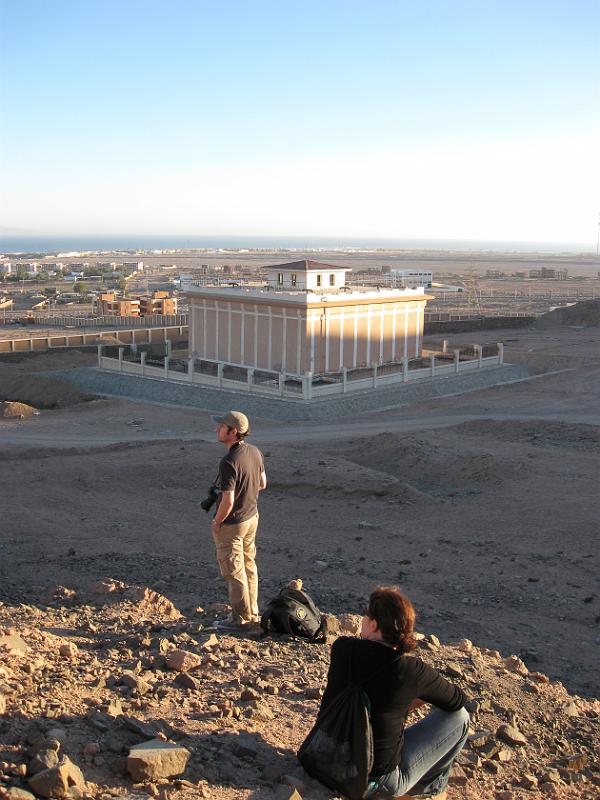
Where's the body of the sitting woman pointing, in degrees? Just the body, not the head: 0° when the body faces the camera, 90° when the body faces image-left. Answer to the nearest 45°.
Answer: approximately 225°

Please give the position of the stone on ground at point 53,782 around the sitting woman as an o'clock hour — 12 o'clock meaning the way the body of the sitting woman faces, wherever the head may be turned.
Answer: The stone on ground is roughly at 7 o'clock from the sitting woman.

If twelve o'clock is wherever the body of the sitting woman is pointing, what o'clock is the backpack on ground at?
The backpack on ground is roughly at 10 o'clock from the sitting woman.

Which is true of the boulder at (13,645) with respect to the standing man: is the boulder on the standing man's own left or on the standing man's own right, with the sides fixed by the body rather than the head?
on the standing man's own left

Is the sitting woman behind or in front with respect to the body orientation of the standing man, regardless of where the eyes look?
behind

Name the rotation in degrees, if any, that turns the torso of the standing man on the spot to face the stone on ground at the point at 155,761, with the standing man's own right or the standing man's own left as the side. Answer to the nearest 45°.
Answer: approximately 135° to the standing man's own left
